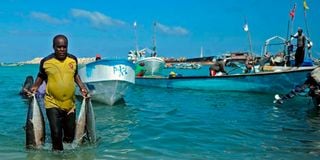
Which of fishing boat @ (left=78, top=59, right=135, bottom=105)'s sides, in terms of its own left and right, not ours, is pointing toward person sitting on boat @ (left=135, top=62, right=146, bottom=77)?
back

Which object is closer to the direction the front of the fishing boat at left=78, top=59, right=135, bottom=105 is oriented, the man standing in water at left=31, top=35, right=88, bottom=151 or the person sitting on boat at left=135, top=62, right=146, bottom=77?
the man standing in water

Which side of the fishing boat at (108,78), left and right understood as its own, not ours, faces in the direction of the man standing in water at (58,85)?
front

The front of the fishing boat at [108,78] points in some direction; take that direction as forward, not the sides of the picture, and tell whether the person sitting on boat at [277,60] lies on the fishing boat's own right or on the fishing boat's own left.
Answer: on the fishing boat's own left

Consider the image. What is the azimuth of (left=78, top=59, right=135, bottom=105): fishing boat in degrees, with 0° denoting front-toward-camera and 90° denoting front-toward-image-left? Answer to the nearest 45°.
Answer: approximately 0°
